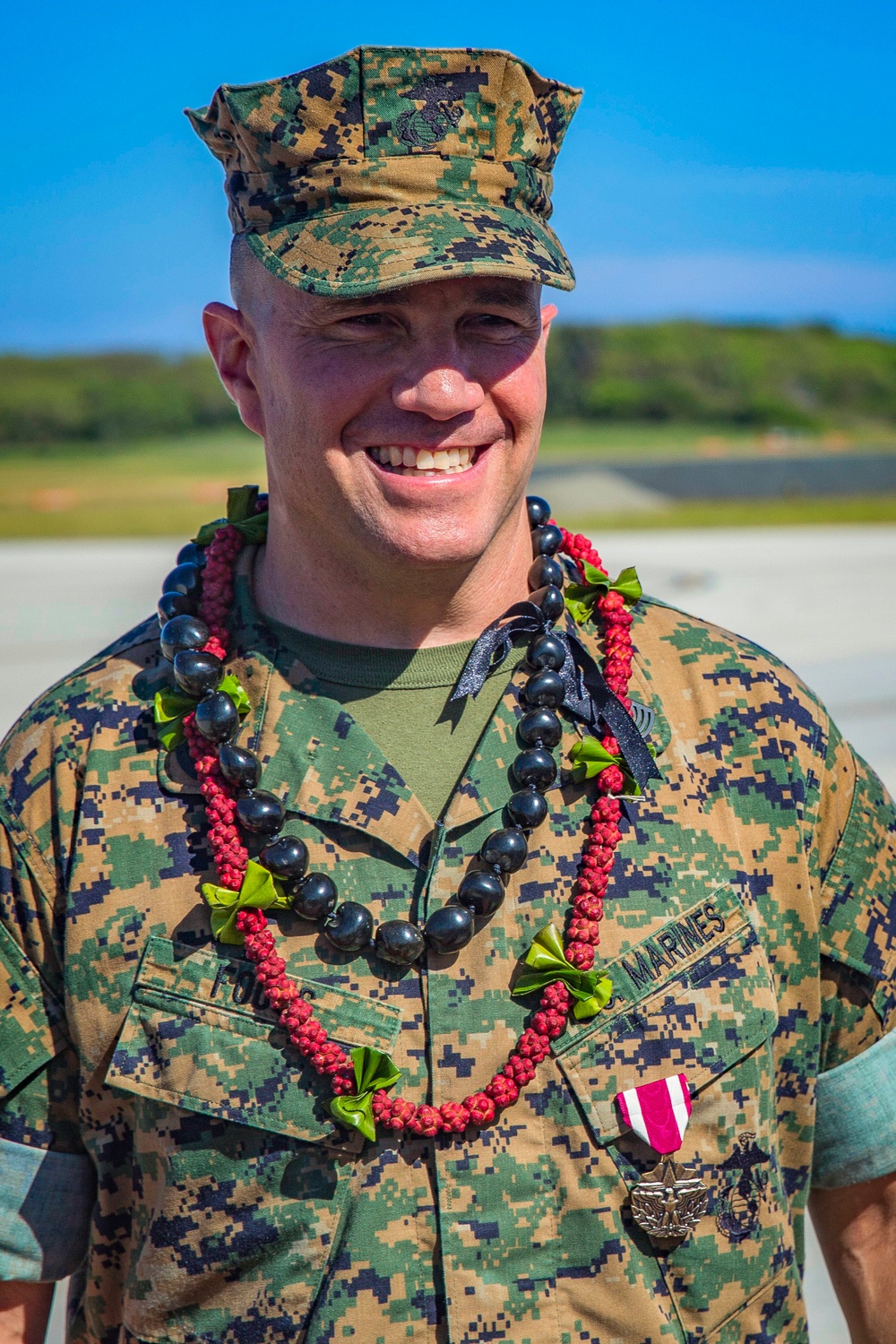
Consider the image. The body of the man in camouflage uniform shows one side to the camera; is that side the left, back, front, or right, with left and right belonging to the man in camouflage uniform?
front

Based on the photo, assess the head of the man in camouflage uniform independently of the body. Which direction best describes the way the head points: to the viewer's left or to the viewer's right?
to the viewer's right
